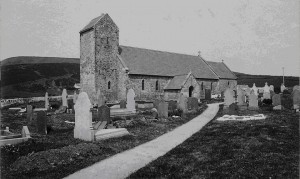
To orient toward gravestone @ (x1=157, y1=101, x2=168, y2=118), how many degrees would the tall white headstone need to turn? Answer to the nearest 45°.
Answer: approximately 180°

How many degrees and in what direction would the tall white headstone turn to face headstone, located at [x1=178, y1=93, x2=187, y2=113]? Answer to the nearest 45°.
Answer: approximately 180°

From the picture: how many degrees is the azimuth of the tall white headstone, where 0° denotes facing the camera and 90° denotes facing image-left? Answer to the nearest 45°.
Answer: approximately 45°

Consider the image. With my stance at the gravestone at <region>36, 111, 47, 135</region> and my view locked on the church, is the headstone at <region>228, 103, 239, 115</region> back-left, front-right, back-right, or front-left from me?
front-right

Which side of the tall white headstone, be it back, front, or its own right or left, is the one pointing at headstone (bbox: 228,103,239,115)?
back

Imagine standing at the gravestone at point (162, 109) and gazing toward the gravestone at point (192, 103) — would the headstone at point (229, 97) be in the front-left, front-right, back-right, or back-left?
front-right

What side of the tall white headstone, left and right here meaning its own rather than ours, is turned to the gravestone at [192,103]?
back

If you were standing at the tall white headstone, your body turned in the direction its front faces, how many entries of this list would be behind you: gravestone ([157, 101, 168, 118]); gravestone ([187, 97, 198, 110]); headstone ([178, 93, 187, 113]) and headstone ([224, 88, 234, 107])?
4

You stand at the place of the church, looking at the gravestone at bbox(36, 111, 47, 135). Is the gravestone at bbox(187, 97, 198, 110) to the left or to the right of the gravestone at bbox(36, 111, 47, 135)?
left

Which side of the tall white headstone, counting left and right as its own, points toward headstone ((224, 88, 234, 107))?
back

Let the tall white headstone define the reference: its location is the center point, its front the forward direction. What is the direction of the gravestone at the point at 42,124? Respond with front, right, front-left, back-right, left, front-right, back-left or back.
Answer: right

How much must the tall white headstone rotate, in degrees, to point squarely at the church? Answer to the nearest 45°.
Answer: approximately 135° to its right
